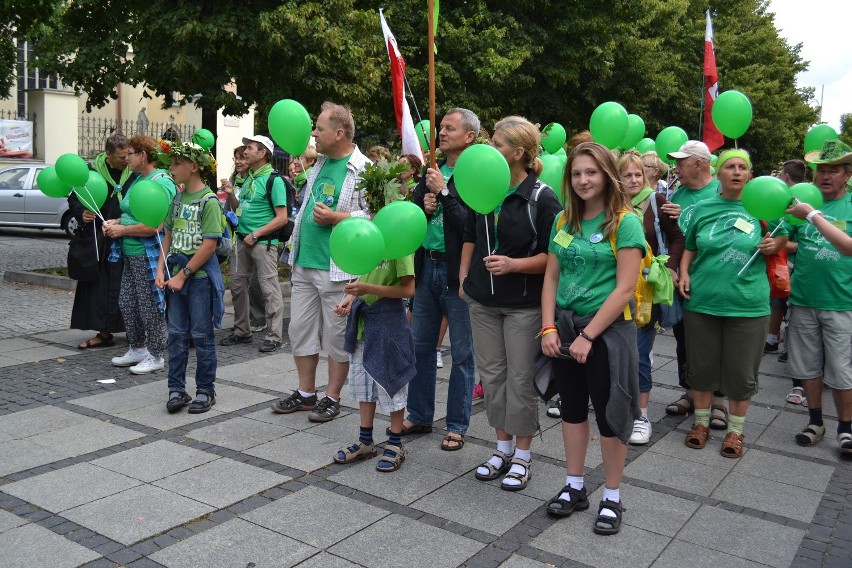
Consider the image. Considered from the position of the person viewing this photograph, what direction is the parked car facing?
facing to the left of the viewer

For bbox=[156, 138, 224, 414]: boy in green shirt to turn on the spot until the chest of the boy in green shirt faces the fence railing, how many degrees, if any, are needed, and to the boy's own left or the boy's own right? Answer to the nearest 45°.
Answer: approximately 135° to the boy's own right

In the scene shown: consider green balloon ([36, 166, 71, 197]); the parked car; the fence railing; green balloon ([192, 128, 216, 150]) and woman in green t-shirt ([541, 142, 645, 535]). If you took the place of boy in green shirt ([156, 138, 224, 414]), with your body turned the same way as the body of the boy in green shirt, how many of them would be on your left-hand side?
1

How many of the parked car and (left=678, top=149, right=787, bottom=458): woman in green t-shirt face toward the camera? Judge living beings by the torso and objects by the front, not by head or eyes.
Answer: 1

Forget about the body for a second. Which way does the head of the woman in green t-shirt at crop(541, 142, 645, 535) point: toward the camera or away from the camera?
toward the camera

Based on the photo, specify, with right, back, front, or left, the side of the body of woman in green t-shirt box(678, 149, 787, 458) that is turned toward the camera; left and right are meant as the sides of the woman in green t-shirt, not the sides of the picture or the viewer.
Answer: front

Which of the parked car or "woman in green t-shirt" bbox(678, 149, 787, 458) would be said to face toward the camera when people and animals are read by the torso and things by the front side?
the woman in green t-shirt

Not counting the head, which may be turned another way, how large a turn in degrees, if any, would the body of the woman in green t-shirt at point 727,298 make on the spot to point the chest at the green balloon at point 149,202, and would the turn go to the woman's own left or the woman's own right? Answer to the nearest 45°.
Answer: approximately 90° to the woman's own right
